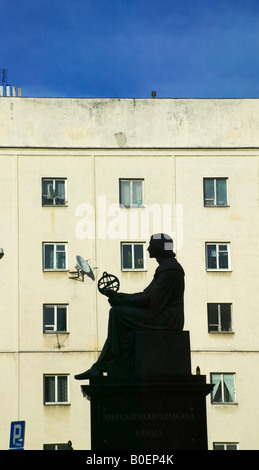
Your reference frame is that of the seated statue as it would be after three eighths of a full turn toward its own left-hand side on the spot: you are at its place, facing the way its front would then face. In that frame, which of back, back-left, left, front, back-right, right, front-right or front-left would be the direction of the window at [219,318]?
back-left

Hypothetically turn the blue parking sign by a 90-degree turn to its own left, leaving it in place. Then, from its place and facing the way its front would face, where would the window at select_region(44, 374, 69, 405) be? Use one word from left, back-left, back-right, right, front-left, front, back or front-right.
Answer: left

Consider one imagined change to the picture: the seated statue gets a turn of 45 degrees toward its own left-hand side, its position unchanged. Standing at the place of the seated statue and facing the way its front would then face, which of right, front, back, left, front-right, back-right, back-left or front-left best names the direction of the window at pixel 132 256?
back-right

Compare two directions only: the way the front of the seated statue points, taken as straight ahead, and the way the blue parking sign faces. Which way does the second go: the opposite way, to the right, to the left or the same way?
to the left

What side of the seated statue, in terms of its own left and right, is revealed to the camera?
left

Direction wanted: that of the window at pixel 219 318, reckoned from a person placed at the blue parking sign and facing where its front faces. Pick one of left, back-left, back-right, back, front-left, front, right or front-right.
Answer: back-left

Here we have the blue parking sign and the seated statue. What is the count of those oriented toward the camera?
1
